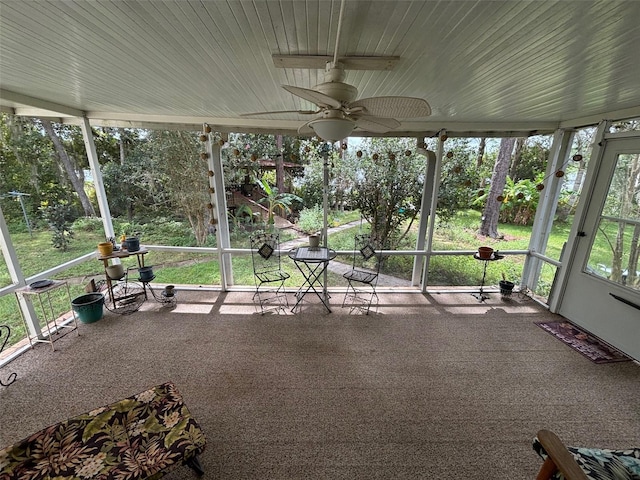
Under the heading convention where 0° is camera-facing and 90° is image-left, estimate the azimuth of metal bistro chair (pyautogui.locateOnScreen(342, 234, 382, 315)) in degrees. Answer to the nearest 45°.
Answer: approximately 45°

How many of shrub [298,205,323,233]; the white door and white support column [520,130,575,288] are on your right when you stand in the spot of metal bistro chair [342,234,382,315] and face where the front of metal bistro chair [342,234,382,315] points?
1

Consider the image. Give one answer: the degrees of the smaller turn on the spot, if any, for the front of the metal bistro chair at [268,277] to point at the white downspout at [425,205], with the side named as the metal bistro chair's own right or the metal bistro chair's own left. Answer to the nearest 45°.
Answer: approximately 45° to the metal bistro chair's own left

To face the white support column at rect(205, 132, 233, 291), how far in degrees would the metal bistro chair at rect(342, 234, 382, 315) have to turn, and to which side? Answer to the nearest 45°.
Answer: approximately 45° to its right

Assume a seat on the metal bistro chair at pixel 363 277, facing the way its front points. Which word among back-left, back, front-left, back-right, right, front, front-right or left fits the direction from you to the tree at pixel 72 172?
front-right

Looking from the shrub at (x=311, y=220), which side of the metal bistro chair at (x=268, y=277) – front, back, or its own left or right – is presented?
back

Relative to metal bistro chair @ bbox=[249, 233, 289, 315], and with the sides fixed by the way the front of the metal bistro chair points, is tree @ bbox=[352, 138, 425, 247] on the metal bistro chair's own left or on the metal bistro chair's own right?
on the metal bistro chair's own left

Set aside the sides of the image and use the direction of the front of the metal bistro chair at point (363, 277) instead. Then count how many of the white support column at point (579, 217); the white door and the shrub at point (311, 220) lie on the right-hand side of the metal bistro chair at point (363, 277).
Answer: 1

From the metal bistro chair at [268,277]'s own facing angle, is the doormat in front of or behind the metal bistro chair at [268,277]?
in front

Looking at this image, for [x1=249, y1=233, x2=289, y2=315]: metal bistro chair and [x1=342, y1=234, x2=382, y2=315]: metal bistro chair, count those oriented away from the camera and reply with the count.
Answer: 0

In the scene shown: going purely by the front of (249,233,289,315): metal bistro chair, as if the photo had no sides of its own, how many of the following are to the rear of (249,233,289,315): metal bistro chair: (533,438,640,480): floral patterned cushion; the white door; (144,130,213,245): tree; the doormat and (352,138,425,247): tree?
1

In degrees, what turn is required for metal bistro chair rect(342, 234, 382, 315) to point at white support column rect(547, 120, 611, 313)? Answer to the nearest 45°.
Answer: approximately 135° to its left

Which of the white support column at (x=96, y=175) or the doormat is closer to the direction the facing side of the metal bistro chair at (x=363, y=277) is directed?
the white support column

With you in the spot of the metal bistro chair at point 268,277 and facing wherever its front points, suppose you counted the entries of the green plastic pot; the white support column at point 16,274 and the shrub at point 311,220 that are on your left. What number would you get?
1

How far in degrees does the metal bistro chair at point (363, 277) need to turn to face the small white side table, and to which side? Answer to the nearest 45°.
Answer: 0° — it already faces it

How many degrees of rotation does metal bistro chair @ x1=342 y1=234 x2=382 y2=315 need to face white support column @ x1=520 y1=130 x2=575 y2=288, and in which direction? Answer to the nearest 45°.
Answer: approximately 135° to its left

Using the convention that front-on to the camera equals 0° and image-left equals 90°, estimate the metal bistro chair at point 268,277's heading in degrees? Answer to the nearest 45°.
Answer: approximately 315°

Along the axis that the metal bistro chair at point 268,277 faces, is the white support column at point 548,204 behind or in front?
in front
